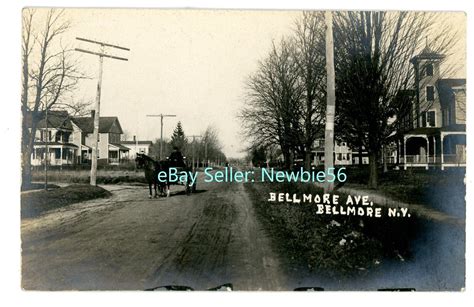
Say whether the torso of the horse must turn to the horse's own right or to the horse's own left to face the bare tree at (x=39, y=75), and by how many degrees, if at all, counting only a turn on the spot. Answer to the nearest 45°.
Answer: approximately 45° to the horse's own right

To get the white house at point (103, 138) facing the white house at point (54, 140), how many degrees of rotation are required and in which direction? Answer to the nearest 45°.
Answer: approximately 135° to its right

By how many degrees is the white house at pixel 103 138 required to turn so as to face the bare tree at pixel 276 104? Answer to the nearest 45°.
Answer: approximately 45° to its left

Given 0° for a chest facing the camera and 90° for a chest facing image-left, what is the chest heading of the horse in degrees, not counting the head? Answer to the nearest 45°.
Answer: approximately 45°

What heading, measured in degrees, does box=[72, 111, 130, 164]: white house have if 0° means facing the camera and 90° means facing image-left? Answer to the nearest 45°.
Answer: approximately 315°
